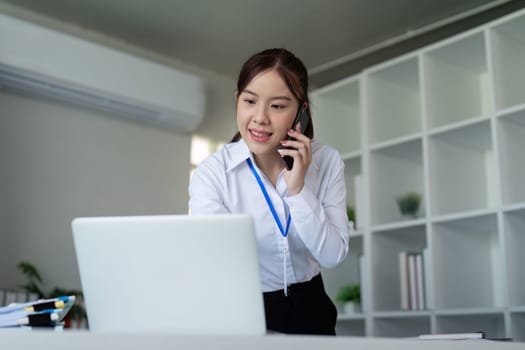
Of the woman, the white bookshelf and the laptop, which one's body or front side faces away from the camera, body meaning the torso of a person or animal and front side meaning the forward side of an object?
the laptop

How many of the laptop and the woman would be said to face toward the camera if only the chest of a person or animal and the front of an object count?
1

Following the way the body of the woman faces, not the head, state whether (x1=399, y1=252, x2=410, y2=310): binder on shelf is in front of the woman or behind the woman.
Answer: behind

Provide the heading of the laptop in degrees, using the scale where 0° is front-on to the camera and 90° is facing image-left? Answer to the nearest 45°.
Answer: approximately 180°

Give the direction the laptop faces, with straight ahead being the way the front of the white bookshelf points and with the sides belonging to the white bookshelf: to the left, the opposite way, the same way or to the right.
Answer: to the right

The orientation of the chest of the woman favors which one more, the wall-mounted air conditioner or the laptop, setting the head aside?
the laptop

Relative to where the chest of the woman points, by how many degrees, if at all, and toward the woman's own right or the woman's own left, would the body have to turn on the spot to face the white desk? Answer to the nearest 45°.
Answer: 0° — they already face it

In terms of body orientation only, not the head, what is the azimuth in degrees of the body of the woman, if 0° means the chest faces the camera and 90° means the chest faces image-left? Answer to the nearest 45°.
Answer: approximately 0°

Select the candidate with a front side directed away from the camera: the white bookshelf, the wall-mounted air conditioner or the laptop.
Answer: the laptop
